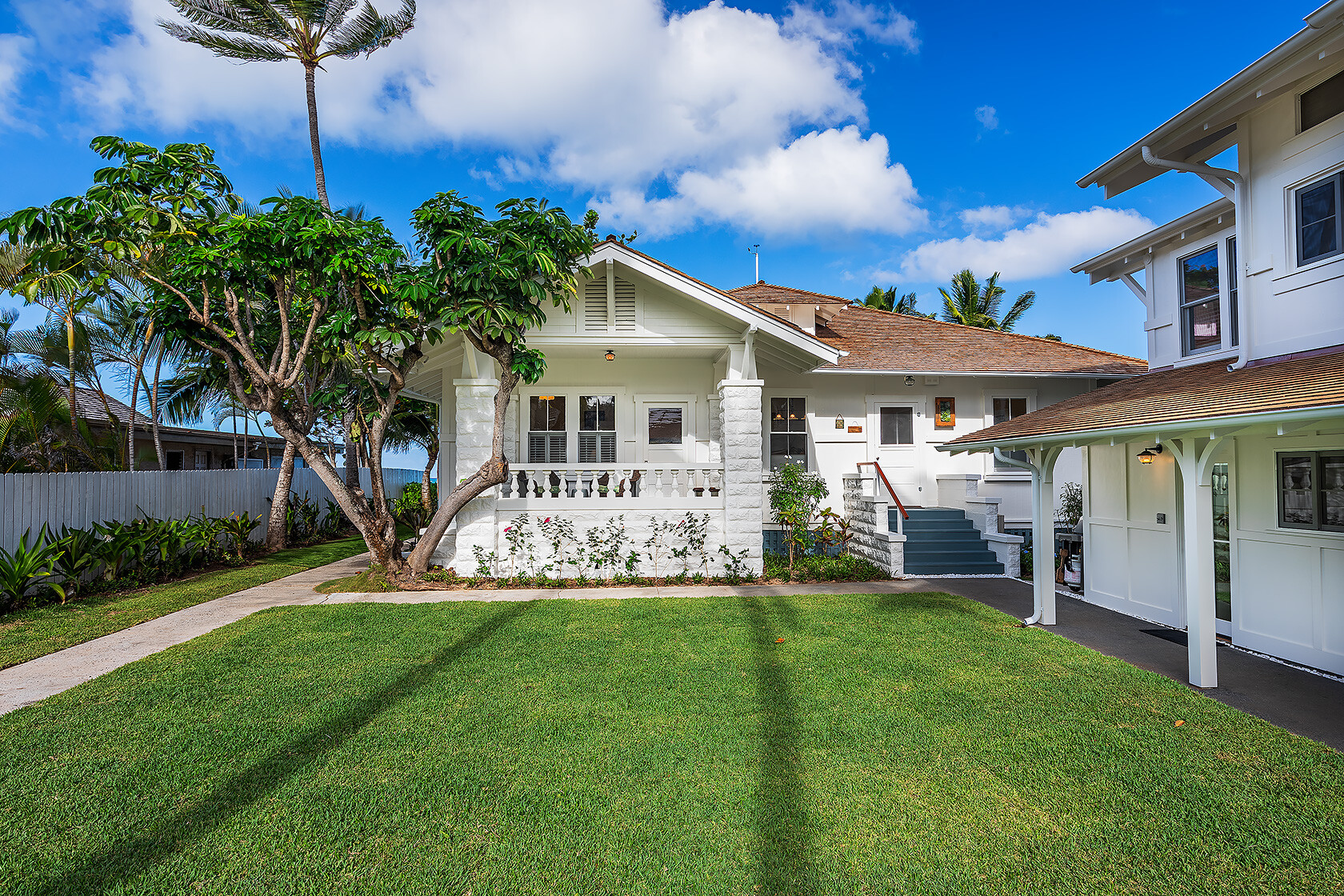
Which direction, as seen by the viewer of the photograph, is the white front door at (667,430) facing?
facing the viewer

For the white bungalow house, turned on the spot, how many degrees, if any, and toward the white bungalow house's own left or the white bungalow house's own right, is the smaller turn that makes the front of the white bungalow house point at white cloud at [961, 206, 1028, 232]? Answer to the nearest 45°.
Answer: approximately 135° to the white bungalow house's own left

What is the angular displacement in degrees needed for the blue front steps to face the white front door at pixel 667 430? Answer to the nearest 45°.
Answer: approximately 90° to its right

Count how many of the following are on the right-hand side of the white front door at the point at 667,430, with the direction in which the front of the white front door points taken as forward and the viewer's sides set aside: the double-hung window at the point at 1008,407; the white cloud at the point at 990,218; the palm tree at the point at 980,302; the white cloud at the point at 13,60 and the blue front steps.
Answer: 1

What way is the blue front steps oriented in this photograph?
toward the camera

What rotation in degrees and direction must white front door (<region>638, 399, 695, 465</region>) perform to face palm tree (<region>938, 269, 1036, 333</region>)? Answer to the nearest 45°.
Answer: approximately 135° to its left

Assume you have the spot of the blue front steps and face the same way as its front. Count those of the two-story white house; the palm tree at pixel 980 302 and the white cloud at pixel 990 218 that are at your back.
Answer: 2

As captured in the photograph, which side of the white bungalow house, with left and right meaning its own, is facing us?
front

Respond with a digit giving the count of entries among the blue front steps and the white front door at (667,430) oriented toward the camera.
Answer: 2

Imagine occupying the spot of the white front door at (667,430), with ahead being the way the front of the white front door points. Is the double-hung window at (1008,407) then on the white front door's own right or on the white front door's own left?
on the white front door's own left

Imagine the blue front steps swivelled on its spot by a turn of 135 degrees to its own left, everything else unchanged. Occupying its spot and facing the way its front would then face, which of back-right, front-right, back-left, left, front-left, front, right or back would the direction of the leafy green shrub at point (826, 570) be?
back

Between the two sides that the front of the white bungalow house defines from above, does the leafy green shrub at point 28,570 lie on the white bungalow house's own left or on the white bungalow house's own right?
on the white bungalow house's own right
